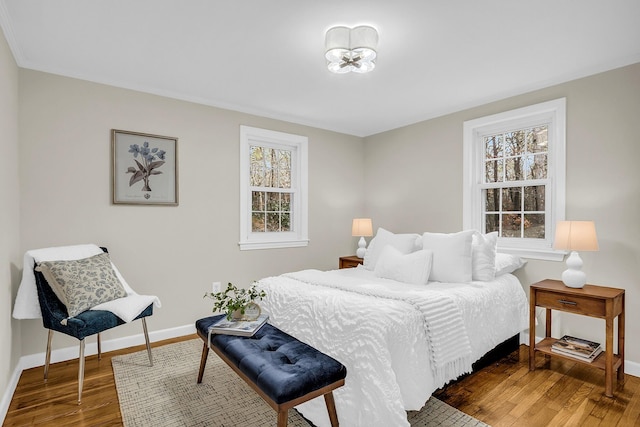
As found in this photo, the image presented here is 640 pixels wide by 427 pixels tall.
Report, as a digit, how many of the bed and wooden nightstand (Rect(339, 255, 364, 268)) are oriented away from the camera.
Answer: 0

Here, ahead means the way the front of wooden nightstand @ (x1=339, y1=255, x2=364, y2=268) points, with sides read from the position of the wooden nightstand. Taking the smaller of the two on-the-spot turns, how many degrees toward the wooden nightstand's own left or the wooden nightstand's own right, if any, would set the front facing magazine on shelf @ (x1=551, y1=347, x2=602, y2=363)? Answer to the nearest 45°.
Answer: approximately 90° to the wooden nightstand's own left

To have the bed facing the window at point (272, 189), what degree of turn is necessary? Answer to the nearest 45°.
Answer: approximately 90° to its right

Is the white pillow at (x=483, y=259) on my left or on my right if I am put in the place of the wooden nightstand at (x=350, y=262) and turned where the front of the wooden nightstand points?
on my left

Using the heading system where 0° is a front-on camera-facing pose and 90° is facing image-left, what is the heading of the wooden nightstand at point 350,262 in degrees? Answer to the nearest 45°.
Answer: approximately 45°

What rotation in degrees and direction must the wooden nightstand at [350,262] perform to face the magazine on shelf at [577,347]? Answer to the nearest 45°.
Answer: approximately 90° to its left

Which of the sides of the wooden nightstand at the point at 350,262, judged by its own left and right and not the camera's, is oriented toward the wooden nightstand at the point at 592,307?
left

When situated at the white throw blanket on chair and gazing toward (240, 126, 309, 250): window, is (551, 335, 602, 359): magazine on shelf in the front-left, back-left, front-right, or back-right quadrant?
front-right

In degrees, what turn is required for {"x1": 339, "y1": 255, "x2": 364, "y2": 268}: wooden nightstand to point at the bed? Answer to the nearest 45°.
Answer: approximately 45° to its left

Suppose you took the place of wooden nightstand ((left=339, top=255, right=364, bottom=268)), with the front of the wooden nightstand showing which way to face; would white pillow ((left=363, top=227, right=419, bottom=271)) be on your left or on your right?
on your left

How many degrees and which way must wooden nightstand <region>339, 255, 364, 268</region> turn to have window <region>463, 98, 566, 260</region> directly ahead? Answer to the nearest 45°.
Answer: approximately 135° to its left

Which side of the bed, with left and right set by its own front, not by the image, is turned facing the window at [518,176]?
back
